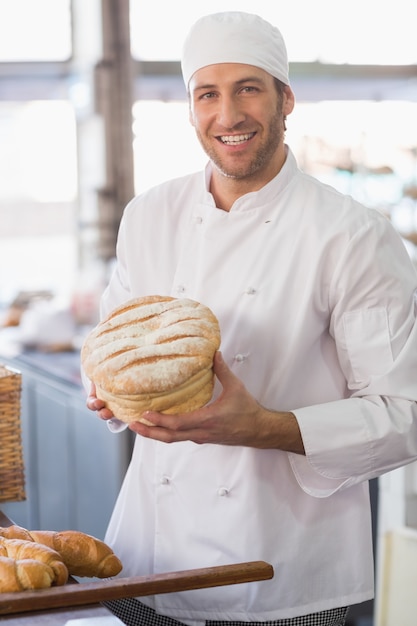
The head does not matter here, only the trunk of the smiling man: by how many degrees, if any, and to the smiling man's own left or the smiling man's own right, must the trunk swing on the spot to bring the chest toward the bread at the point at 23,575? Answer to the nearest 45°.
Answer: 0° — they already face it

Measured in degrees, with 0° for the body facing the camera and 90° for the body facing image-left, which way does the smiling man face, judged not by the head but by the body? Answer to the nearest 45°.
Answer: approximately 45°

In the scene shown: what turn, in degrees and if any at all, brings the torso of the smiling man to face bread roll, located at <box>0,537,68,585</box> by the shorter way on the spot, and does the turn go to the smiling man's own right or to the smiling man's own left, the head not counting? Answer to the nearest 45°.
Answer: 0° — they already face it
